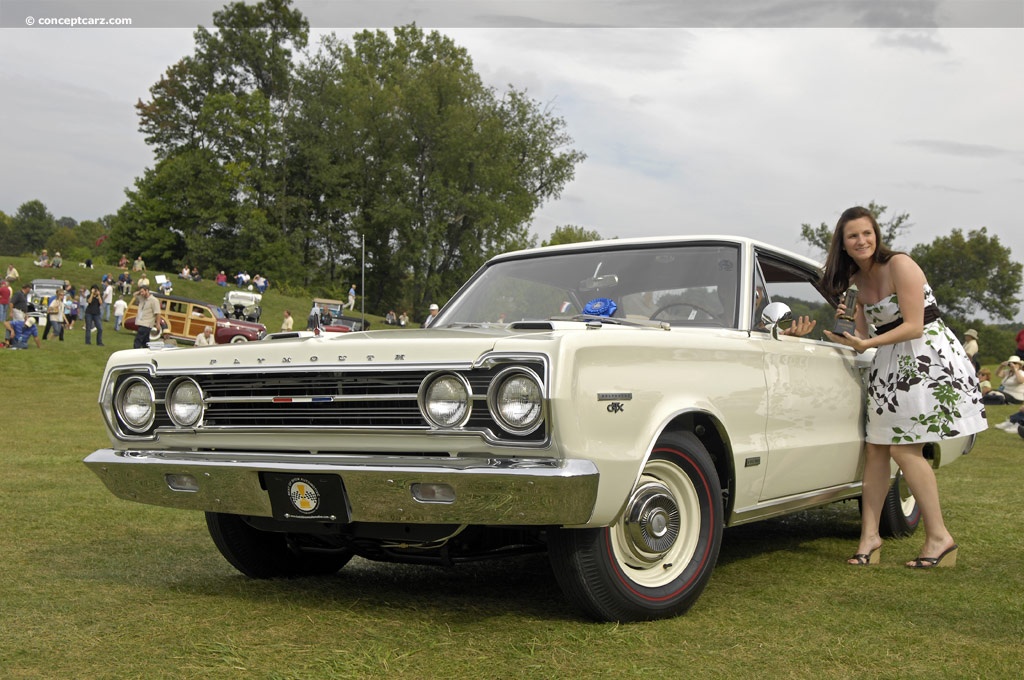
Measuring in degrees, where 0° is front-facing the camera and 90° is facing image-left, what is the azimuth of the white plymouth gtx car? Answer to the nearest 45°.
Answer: approximately 45°

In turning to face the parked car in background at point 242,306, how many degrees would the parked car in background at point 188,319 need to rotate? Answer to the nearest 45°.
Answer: approximately 90° to its left

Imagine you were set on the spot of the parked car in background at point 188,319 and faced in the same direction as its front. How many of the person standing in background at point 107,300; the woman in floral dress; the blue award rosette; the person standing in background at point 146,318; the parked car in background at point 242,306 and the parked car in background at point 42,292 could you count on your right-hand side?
3

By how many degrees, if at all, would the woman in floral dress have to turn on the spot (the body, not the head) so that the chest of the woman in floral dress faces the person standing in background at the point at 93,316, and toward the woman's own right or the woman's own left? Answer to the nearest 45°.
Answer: approximately 90° to the woman's own right

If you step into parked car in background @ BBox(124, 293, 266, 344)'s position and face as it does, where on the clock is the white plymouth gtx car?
The white plymouth gtx car is roughly at 3 o'clock from the parked car in background.

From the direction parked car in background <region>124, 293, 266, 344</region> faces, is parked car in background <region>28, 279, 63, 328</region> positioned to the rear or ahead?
to the rear

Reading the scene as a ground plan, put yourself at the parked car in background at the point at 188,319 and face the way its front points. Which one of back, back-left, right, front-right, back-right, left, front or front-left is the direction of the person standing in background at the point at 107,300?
back-left

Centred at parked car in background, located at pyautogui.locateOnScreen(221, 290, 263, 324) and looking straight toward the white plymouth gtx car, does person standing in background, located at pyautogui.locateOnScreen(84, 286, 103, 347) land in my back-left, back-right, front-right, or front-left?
front-right

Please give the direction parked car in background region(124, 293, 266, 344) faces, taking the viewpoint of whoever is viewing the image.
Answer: facing to the right of the viewer

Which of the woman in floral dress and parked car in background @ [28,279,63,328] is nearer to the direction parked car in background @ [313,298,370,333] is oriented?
the woman in floral dress
